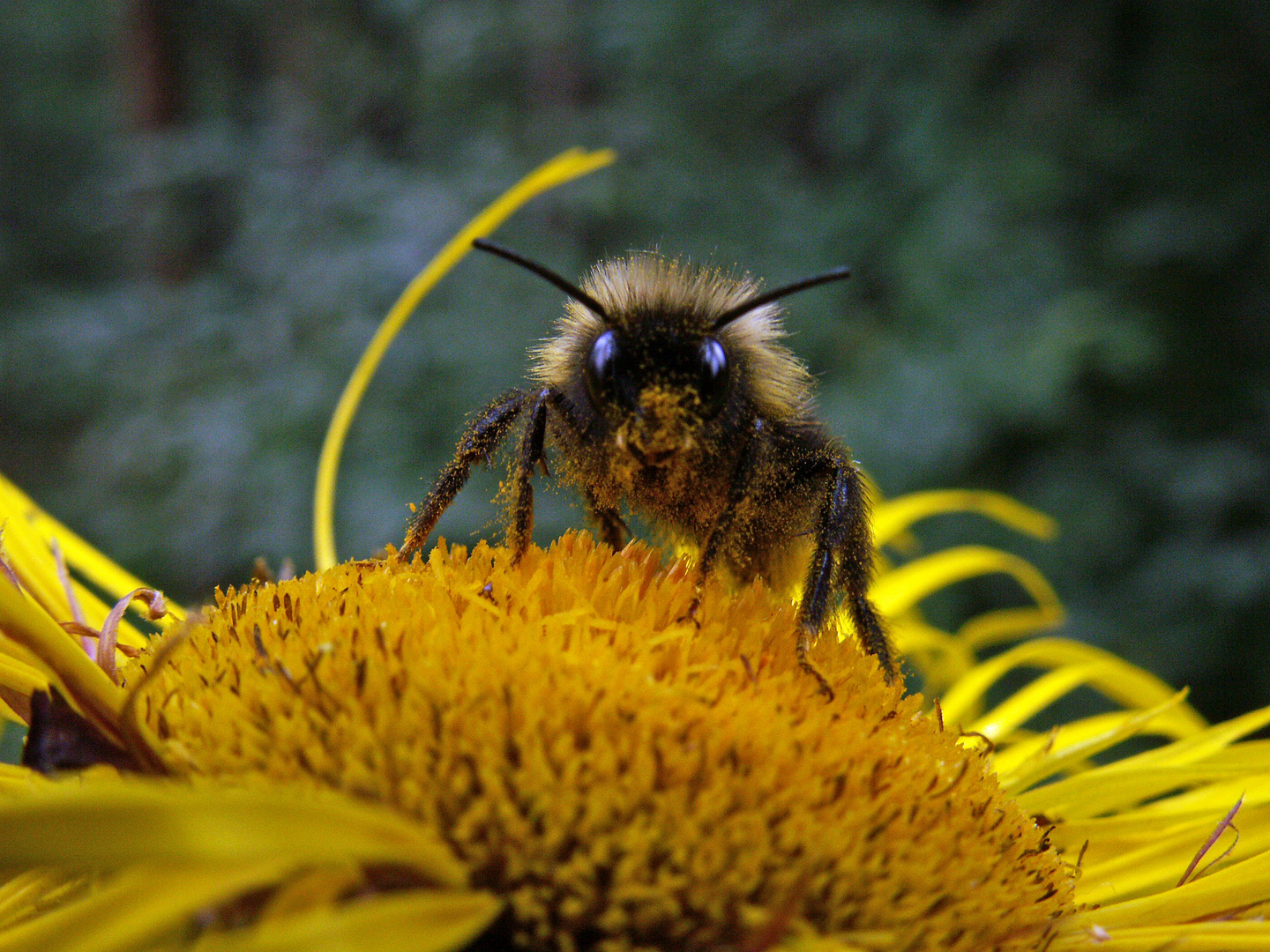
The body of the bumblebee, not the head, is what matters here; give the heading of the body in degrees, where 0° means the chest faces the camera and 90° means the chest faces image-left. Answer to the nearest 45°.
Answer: approximately 0°
